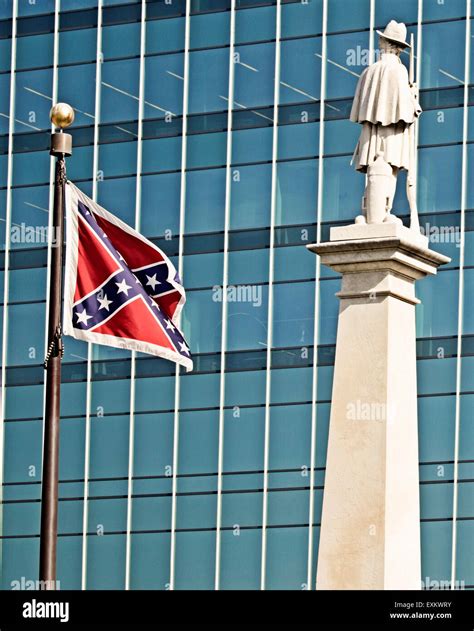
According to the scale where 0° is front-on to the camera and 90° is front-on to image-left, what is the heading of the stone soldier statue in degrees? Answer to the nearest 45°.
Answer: approximately 225°
